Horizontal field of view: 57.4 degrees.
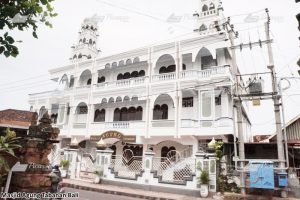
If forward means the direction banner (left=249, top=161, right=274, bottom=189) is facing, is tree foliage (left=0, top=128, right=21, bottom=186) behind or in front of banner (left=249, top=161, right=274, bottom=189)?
in front

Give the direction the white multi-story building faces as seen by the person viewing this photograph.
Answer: facing the viewer and to the left of the viewer

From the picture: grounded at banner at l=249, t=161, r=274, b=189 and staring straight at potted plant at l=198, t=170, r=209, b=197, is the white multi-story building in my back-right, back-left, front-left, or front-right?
front-right

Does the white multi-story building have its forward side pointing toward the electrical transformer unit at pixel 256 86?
no

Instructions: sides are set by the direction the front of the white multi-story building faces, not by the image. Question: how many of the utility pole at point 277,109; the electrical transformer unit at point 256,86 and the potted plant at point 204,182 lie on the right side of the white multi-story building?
0

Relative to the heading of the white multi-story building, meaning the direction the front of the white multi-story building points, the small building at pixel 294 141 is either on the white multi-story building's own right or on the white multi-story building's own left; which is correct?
on the white multi-story building's own left

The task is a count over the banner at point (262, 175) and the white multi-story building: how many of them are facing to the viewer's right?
0

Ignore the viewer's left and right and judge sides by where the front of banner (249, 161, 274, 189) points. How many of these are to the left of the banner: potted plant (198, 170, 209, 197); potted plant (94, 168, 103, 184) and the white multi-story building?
0

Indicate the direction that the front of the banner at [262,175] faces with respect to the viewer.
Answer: facing the viewer

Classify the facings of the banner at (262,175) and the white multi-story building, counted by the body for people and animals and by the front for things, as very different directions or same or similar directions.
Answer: same or similar directions

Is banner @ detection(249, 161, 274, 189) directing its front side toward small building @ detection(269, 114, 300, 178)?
no

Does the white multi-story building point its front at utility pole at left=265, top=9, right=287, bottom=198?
no
